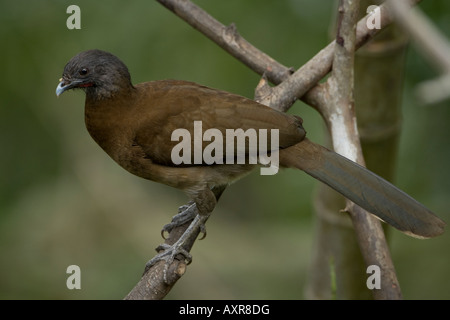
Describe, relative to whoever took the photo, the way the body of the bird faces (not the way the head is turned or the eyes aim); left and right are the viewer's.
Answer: facing to the left of the viewer
